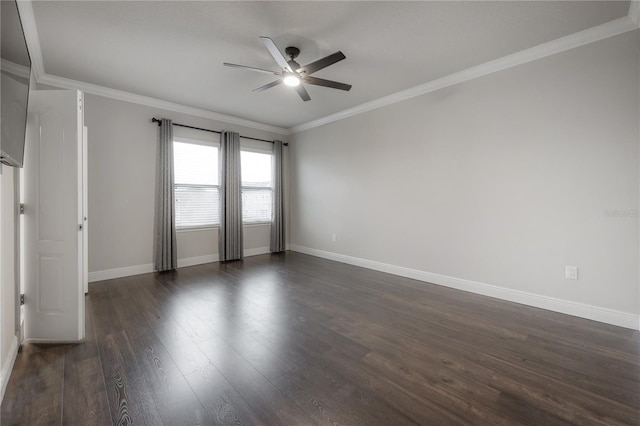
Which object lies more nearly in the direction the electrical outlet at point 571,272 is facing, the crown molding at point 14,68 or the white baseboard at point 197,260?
the crown molding

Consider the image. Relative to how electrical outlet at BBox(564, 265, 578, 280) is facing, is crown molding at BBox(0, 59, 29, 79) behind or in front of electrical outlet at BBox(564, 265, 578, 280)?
in front

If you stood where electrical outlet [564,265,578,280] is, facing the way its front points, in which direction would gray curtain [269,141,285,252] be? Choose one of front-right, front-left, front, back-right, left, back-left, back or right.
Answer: right

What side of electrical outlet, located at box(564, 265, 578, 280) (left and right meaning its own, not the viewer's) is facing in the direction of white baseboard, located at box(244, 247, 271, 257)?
right

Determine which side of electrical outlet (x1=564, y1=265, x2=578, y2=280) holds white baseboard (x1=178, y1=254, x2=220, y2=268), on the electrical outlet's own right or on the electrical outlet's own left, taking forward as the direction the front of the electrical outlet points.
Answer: on the electrical outlet's own right

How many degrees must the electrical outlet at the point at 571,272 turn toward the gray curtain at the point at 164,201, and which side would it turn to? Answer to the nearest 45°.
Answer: approximately 45° to its right

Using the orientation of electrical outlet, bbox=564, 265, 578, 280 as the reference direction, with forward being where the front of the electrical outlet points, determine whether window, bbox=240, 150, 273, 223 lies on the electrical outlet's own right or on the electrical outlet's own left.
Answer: on the electrical outlet's own right

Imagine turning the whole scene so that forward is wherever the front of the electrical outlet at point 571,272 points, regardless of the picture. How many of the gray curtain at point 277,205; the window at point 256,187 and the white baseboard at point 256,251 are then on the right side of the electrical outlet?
3

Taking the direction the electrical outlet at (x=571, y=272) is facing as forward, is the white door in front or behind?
in front
